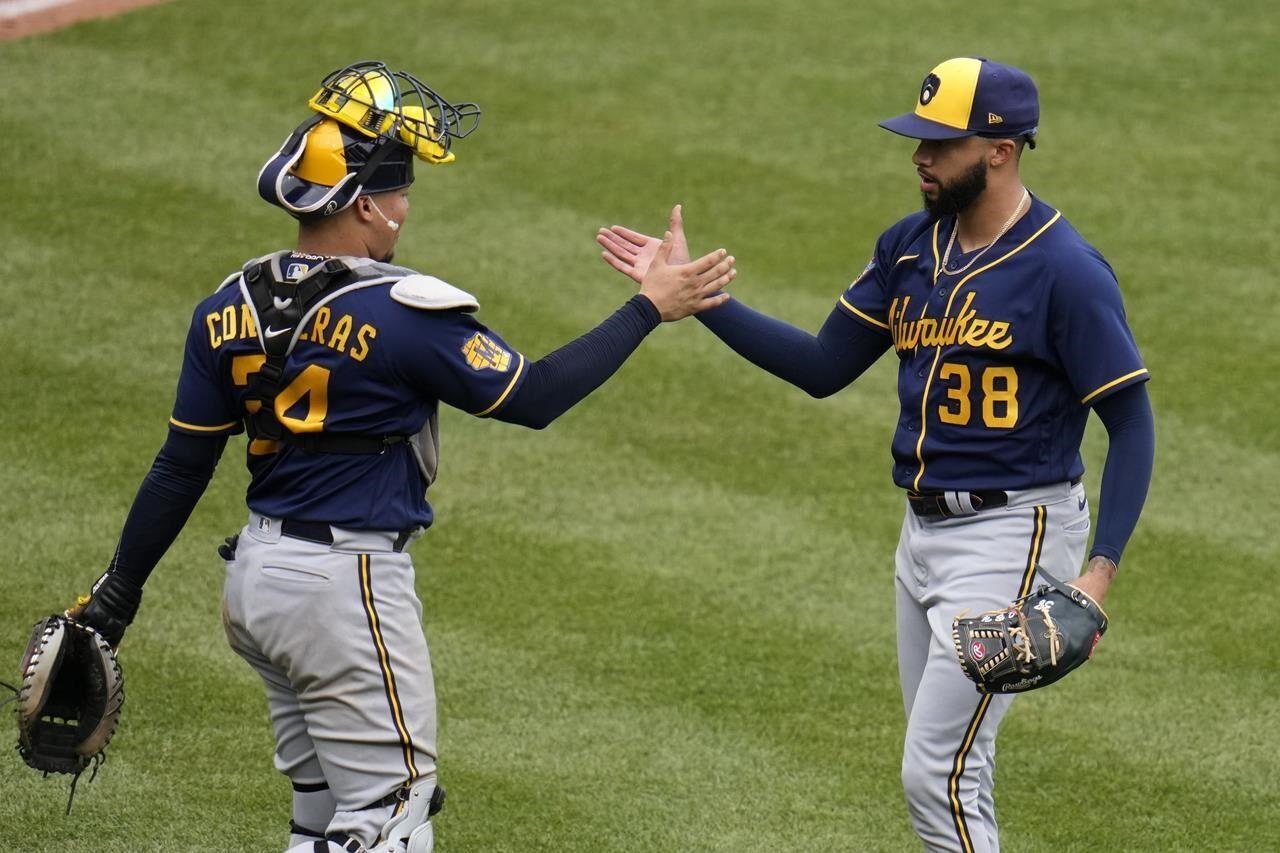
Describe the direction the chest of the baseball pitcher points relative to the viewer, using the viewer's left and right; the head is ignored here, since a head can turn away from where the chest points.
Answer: facing the viewer and to the left of the viewer
